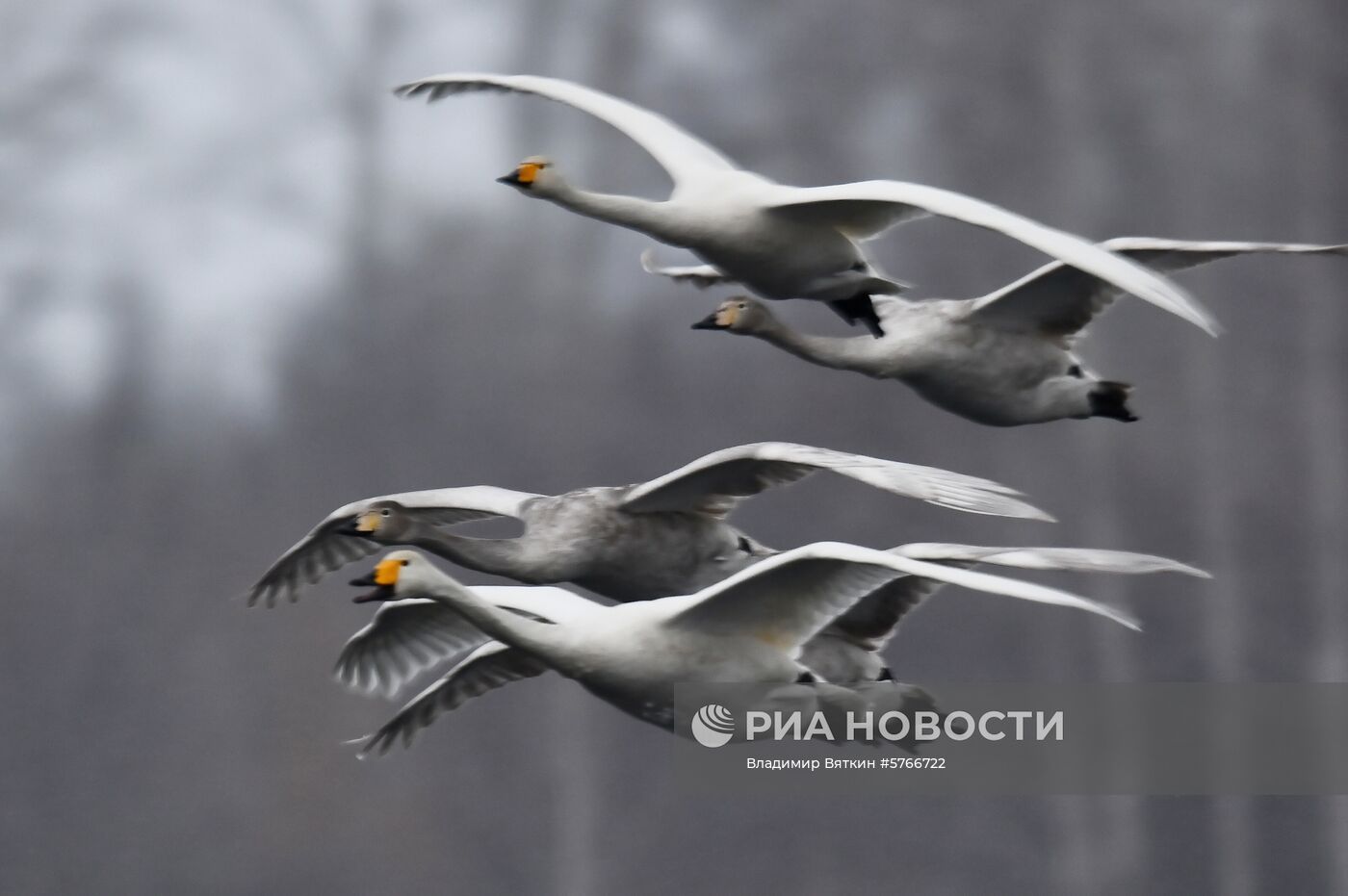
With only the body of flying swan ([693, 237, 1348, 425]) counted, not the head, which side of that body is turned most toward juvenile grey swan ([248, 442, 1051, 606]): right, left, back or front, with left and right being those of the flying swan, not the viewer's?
front

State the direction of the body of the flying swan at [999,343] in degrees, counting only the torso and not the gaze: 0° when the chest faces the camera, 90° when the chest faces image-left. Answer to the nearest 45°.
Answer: approximately 90°

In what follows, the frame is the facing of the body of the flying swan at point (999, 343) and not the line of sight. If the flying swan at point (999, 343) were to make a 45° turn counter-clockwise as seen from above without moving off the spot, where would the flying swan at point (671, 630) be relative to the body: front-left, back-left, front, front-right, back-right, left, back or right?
front

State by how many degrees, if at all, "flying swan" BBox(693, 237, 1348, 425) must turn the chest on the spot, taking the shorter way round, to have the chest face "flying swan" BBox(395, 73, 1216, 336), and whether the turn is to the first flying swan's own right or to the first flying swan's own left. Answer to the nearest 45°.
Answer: approximately 45° to the first flying swan's own left
